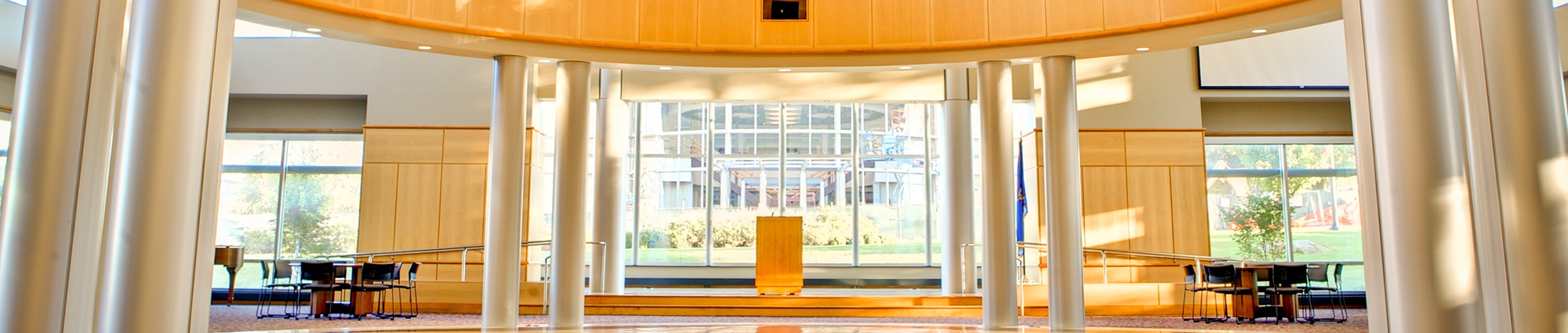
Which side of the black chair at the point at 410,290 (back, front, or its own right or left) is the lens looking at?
left

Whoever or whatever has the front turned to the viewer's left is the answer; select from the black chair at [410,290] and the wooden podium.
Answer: the black chair

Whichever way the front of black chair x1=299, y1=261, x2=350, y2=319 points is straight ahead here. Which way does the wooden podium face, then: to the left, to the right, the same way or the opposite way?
the opposite way

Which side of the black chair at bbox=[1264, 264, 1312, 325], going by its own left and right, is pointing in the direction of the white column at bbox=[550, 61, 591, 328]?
left

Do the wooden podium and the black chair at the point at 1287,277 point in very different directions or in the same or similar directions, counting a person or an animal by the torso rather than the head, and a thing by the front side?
very different directions

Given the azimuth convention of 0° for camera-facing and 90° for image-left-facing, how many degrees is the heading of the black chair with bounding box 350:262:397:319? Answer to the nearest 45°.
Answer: approximately 135°

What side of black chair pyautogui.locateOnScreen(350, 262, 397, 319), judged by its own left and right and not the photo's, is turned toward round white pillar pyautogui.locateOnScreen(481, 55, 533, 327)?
back

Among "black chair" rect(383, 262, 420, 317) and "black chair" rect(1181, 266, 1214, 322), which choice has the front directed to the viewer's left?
"black chair" rect(383, 262, 420, 317)

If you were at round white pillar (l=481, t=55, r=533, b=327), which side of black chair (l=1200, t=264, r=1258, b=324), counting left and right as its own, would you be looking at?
back

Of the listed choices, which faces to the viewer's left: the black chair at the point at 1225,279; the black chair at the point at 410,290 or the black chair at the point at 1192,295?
the black chair at the point at 410,290

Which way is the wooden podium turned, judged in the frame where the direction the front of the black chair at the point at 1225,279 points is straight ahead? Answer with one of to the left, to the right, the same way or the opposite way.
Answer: to the right

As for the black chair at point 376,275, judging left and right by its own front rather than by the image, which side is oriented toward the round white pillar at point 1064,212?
back

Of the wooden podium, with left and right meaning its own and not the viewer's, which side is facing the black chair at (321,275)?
right
